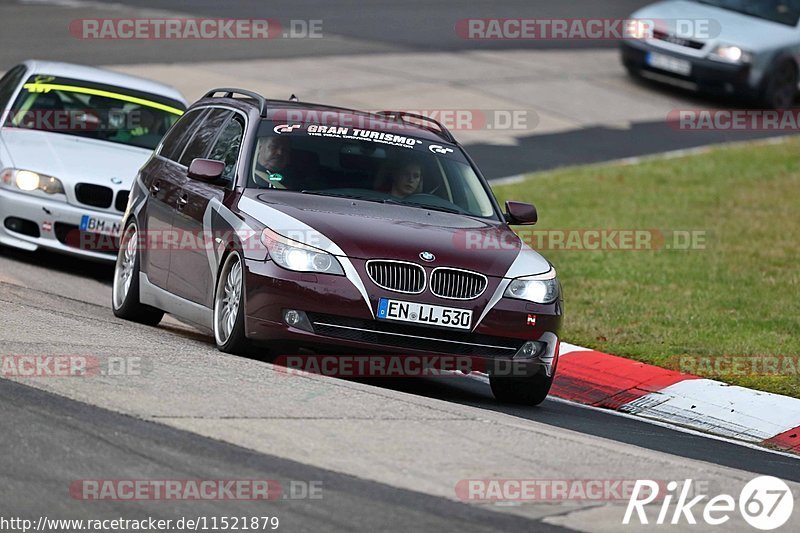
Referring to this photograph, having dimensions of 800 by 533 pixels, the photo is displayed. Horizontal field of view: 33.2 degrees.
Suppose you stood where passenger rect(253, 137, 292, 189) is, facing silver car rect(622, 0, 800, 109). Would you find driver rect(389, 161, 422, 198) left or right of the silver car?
right

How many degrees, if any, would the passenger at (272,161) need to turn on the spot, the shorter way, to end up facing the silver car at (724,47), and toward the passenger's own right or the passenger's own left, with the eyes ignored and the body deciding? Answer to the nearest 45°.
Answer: approximately 90° to the passenger's own left

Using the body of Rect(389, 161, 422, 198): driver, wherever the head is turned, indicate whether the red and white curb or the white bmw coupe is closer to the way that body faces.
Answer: the red and white curb

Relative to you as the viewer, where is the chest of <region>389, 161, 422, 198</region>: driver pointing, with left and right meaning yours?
facing the viewer and to the right of the viewer

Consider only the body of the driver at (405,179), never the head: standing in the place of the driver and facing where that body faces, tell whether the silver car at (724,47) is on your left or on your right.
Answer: on your left

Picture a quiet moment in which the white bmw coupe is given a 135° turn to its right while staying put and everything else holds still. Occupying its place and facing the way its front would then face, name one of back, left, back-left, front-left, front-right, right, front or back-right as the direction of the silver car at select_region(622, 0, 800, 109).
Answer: back-right

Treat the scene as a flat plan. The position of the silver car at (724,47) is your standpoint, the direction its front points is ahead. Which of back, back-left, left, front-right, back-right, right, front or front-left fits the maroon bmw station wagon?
front-left
